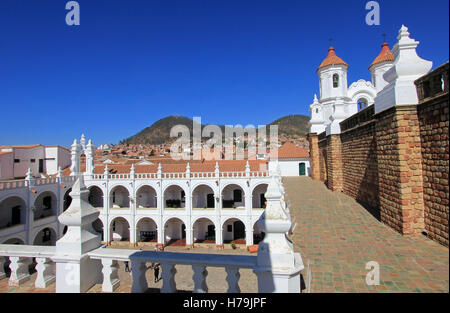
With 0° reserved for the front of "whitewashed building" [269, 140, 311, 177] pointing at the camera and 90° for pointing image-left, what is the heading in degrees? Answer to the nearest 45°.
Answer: approximately 0°

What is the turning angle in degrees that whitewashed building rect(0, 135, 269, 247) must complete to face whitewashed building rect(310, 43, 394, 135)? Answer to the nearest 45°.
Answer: approximately 45° to its left

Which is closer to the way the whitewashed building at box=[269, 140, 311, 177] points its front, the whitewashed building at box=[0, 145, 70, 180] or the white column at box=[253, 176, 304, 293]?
the white column

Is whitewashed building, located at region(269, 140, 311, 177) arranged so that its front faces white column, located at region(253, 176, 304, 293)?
yes

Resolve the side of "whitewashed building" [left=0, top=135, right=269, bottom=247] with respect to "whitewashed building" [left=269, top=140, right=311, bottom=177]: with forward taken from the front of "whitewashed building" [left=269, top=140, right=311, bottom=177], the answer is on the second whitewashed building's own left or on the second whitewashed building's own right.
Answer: on the second whitewashed building's own right

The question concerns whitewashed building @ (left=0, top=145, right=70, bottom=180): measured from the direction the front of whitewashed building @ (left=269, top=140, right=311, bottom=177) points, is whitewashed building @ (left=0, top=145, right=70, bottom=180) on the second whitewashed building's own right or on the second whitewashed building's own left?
on the second whitewashed building's own right

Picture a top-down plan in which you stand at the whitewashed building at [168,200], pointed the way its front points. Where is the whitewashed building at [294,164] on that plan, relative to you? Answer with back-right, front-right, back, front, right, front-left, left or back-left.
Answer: left

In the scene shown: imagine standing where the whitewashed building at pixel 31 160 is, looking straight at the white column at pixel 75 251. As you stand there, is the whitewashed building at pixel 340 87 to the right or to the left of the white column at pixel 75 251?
left

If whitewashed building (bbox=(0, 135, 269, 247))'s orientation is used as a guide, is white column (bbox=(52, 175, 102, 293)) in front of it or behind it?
in front

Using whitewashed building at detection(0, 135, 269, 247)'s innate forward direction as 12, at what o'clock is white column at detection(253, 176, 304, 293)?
The white column is roughly at 12 o'clock from the whitewashed building.

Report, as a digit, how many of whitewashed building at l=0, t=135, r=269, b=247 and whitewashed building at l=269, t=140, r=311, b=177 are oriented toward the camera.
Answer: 2
